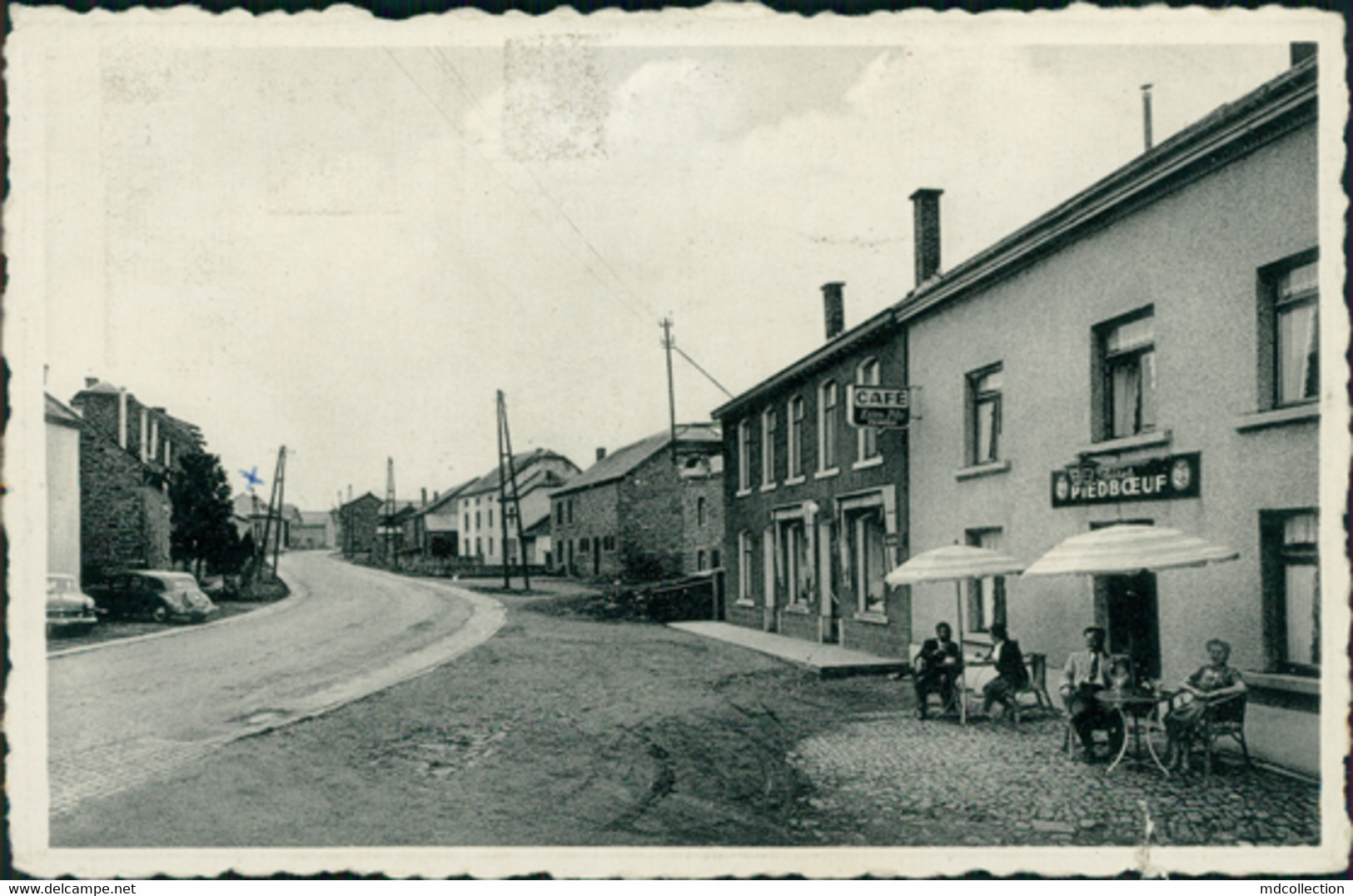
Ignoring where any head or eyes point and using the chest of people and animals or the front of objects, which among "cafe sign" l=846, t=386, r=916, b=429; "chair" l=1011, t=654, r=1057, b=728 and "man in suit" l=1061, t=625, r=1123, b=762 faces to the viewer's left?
the chair

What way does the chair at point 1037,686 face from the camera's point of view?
to the viewer's left

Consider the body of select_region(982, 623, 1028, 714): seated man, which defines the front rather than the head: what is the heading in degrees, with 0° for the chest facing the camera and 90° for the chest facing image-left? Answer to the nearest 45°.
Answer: approximately 90°

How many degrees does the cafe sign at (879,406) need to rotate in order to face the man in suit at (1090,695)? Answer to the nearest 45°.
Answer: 0° — it already faces them

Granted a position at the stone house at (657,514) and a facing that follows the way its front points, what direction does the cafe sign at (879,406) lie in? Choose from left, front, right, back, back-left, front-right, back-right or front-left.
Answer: front-left

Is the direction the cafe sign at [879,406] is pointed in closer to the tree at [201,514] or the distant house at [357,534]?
the tree

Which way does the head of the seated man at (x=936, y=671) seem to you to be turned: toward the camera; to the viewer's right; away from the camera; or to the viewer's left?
toward the camera

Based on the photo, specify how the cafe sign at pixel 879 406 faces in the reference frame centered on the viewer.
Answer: facing the viewer

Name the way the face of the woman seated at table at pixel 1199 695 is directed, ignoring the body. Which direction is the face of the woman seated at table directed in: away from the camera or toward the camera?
toward the camera

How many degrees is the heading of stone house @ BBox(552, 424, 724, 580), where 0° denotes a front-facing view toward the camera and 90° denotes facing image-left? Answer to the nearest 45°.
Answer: approximately 45°

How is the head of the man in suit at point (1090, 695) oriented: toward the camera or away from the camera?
toward the camera
